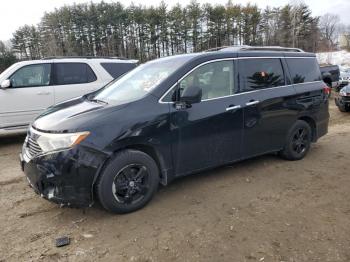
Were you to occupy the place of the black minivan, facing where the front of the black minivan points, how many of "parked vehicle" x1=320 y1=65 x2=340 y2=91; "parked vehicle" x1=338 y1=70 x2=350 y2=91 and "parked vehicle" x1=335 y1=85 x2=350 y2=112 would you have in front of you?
0

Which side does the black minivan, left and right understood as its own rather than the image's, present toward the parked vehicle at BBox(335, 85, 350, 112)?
back

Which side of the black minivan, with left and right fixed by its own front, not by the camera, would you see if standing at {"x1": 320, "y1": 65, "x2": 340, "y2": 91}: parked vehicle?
back

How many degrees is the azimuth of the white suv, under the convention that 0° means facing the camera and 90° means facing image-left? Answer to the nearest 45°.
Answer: approximately 90°

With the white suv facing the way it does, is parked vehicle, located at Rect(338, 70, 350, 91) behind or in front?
behind

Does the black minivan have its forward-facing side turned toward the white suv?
no

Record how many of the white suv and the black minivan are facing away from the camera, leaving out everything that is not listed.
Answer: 0

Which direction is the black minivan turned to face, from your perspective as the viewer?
facing the viewer and to the left of the viewer

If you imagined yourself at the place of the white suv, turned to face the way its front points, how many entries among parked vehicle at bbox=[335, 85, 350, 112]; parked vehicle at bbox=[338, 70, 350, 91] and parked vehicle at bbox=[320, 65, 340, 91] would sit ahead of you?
0

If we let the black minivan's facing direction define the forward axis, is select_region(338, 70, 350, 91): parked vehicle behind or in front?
behind

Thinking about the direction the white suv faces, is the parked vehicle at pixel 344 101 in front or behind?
behind
